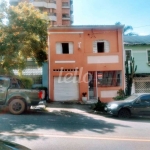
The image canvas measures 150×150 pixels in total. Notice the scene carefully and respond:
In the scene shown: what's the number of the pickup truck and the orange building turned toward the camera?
1

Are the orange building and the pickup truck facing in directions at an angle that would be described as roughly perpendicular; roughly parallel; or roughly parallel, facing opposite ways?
roughly perpendicular

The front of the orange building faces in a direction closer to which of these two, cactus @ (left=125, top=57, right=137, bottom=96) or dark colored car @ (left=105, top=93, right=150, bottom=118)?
the dark colored car

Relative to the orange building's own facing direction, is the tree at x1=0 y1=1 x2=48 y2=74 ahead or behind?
ahead

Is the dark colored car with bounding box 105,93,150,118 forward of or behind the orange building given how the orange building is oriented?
forward

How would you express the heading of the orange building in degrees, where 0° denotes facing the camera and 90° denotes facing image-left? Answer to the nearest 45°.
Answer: approximately 0°

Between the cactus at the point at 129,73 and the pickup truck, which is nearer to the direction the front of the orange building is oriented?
the pickup truck
